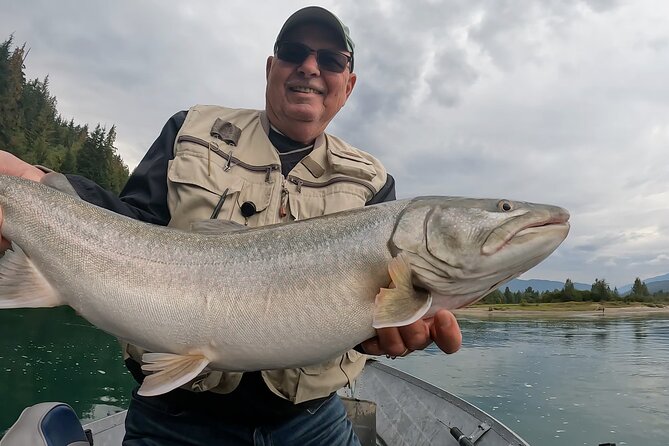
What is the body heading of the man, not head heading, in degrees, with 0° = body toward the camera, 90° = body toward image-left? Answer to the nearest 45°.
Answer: approximately 0°

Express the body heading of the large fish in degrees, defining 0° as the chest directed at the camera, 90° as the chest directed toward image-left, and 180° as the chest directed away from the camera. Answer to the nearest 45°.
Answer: approximately 270°
